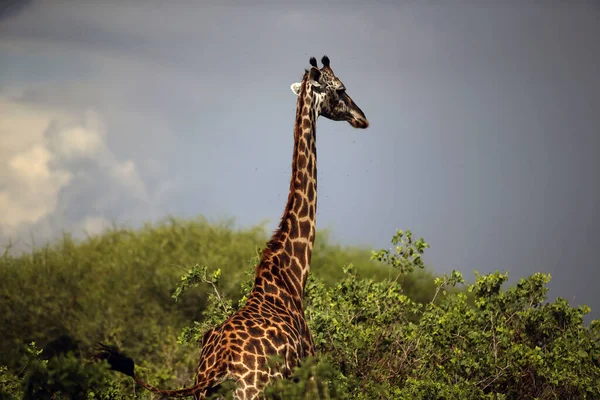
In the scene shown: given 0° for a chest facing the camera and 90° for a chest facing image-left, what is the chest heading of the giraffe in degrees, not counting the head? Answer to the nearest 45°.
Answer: approximately 225°
